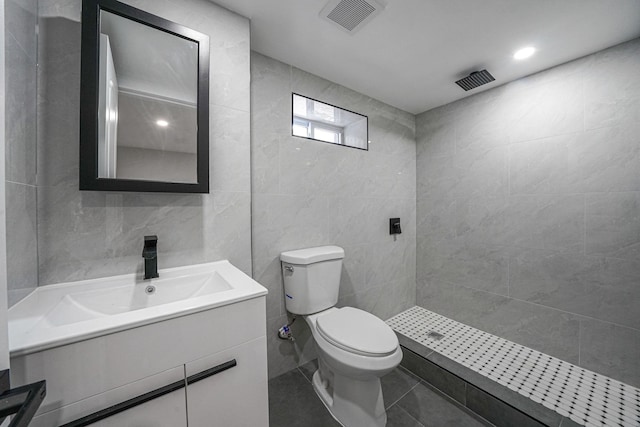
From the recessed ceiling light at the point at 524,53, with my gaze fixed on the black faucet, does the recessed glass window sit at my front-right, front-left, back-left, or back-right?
front-right

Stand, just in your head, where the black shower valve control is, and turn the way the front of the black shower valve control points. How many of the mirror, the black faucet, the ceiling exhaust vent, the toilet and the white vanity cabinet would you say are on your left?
0

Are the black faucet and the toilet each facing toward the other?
no

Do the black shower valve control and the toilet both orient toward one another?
no

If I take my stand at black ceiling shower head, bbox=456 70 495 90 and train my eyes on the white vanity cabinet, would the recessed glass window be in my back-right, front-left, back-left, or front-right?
front-right

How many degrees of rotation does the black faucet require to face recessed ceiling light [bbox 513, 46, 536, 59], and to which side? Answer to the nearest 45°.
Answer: approximately 90° to its left

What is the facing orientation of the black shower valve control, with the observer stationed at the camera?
facing the viewer and to the right of the viewer

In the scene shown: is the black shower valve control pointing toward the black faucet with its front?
no

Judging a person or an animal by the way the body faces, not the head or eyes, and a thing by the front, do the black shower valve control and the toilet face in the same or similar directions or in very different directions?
same or similar directions

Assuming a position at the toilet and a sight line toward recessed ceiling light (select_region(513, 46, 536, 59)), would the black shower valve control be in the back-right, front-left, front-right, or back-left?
front-left

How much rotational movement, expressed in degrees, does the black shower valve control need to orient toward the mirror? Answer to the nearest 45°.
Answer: approximately 90° to its right
